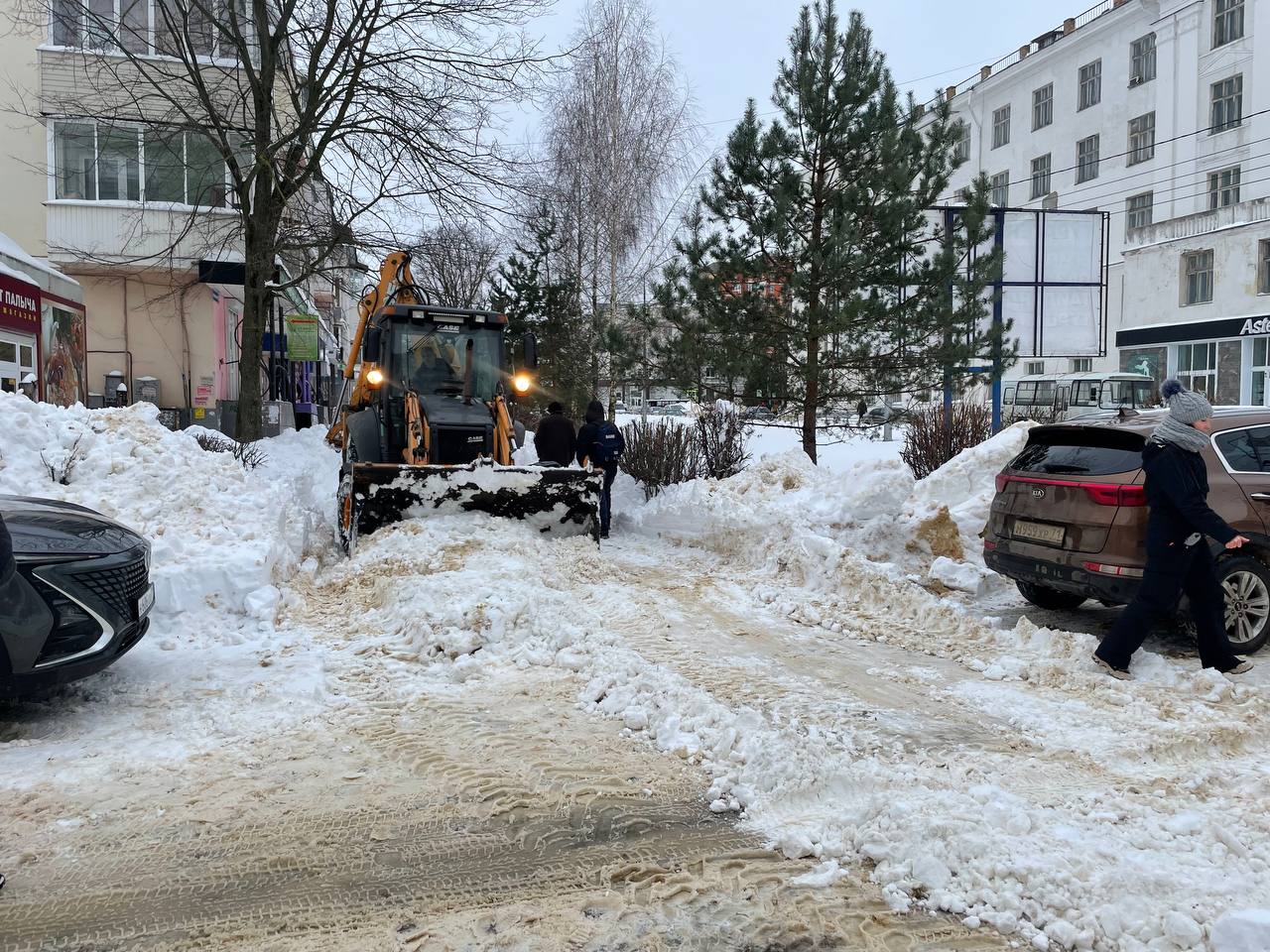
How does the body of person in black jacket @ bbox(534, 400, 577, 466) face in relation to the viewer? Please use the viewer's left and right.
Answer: facing away from the viewer

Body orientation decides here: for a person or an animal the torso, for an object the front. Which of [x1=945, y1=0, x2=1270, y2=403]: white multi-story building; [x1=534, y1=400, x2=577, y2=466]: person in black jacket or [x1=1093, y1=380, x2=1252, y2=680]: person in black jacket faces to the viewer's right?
[x1=1093, y1=380, x2=1252, y2=680]: person in black jacket

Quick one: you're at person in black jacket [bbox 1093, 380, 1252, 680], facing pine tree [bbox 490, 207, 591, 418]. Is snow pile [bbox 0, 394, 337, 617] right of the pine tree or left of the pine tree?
left

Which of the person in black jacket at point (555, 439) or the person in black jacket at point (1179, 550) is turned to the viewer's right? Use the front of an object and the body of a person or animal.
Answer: the person in black jacket at point (1179, 550)

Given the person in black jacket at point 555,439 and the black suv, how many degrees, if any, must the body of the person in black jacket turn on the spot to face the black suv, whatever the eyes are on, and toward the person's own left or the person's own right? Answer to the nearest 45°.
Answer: approximately 180°

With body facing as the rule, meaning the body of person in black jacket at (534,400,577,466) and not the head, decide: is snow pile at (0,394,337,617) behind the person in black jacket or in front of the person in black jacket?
behind

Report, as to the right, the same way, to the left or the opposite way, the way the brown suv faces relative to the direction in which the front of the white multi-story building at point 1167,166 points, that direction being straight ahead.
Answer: the opposite way

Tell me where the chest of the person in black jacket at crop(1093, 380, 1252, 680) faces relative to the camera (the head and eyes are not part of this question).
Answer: to the viewer's right

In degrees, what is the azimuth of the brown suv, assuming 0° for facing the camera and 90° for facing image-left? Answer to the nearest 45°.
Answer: approximately 225°

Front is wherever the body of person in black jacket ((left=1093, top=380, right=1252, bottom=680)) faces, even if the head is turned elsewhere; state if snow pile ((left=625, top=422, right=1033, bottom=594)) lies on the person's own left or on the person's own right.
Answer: on the person's own left

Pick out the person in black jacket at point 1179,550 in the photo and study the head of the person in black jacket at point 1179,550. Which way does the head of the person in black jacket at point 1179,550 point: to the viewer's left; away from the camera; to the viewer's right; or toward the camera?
to the viewer's right

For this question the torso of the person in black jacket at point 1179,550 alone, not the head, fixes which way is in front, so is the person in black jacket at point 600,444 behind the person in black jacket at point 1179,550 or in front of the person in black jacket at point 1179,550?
behind

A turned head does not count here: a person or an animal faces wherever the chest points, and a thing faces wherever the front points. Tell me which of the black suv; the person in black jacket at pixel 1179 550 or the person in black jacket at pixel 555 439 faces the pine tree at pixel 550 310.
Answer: the person in black jacket at pixel 555 439
